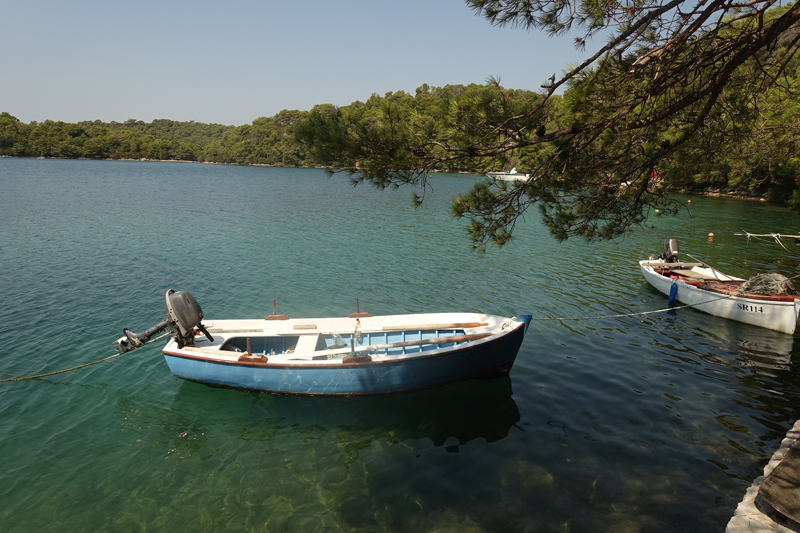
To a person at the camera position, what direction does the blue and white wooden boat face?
facing to the right of the viewer

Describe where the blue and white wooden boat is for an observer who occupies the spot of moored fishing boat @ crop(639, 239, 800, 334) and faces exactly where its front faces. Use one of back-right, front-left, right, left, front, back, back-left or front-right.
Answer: right

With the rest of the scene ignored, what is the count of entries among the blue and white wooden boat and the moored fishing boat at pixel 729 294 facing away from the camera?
0

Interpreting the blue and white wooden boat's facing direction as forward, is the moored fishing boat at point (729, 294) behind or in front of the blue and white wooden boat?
in front
